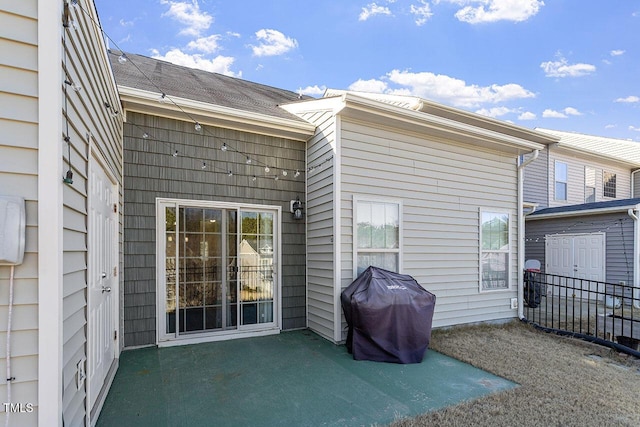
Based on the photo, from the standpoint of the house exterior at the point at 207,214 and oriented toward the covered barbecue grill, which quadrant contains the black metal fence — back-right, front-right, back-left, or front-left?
front-left

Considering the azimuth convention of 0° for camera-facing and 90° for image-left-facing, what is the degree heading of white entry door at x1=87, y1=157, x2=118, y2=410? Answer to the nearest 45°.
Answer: approximately 270°
